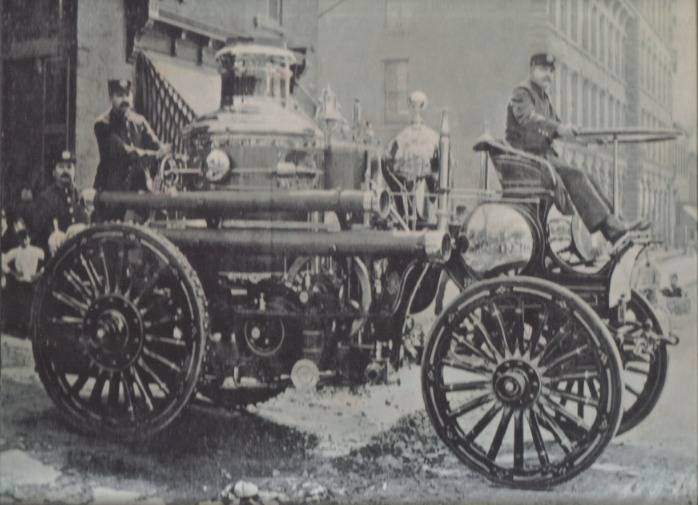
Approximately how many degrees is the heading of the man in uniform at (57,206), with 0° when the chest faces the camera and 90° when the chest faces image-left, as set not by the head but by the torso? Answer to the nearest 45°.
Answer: approximately 315°

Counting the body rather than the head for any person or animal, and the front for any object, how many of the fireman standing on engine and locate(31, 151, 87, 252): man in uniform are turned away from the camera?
0

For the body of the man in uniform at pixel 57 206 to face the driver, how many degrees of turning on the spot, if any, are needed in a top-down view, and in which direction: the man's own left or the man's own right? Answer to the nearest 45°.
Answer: approximately 45° to the man's own left

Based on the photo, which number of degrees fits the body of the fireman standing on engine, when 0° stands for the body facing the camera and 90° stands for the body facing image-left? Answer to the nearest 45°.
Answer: approximately 315°
